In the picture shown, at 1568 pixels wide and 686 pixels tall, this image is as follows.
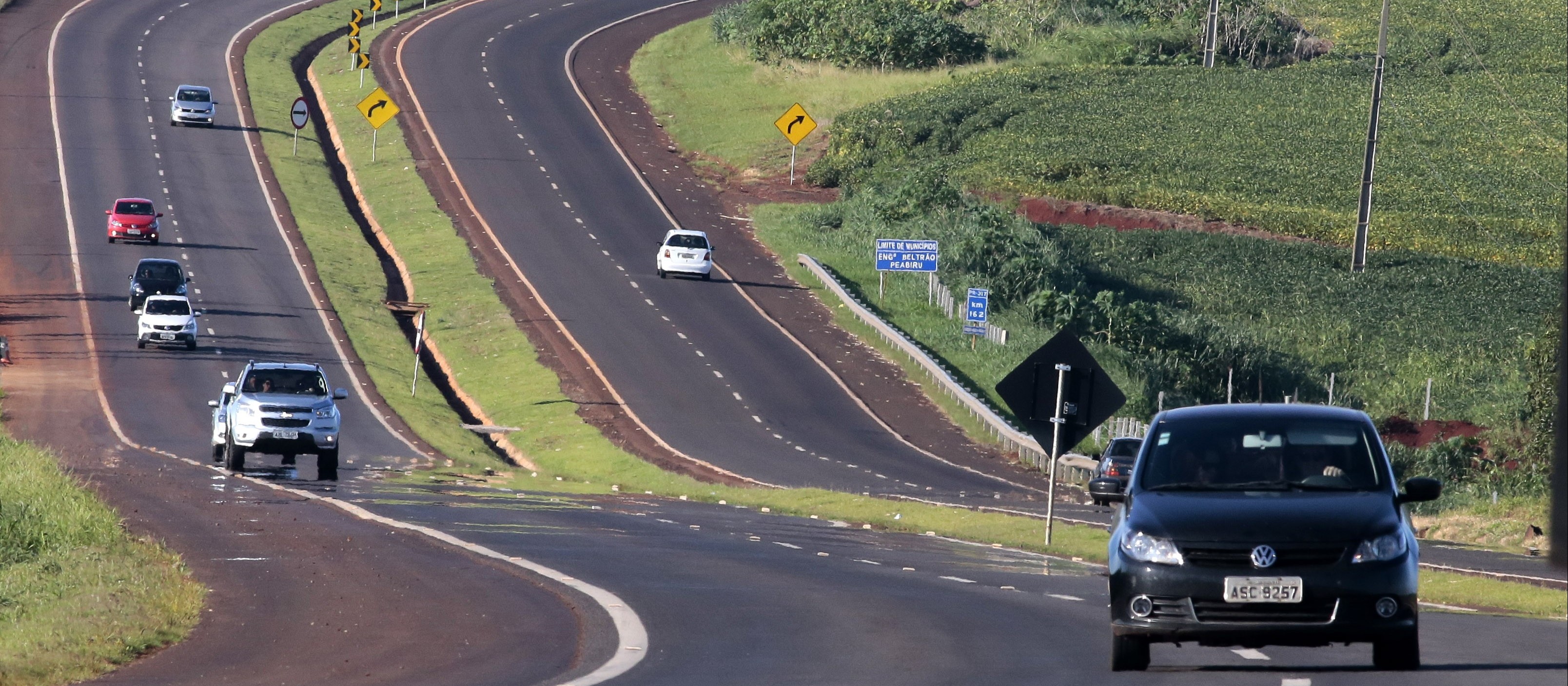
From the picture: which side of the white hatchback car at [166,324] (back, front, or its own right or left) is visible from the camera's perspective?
front

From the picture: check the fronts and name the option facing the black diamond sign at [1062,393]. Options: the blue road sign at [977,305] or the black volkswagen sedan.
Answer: the blue road sign

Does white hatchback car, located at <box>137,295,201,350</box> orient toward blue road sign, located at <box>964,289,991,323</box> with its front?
no

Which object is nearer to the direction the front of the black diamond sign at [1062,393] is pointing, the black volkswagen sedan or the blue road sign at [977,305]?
the blue road sign

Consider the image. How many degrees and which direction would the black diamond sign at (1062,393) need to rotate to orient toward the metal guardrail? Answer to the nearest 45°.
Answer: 0° — it already faces it

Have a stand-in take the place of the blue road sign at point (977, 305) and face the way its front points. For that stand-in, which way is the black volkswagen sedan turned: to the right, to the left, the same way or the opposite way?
the same way

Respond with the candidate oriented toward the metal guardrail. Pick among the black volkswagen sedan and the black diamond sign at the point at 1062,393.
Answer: the black diamond sign

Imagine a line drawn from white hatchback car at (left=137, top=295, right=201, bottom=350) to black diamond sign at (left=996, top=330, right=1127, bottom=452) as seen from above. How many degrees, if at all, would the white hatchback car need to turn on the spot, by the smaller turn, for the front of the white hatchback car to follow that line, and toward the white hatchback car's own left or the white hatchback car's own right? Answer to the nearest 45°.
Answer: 0° — it already faces it

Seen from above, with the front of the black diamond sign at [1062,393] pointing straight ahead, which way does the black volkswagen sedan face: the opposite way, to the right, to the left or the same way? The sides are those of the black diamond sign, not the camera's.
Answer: the opposite way

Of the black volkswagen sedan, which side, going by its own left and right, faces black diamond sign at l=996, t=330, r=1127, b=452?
back

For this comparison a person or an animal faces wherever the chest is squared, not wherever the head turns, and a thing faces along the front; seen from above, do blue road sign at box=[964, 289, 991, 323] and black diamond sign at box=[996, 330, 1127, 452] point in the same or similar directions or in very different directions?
very different directions

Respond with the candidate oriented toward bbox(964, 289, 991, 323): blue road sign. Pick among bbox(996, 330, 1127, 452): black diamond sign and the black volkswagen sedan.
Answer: the black diamond sign

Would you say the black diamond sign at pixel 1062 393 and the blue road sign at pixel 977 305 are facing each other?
yes

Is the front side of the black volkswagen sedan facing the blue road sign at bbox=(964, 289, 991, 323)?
no

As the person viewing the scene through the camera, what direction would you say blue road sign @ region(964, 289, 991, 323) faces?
facing the viewer

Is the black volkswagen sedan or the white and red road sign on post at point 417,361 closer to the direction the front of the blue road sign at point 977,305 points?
the black volkswagen sedan

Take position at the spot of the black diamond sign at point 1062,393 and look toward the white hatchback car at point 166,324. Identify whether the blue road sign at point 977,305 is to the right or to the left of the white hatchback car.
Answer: right

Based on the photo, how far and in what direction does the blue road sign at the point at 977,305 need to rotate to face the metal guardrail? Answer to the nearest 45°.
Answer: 0° — it already faces it

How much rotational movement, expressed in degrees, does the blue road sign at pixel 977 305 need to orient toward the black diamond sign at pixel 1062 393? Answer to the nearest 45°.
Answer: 0° — it already faces it

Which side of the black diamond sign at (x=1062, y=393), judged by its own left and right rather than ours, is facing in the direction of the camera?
back
